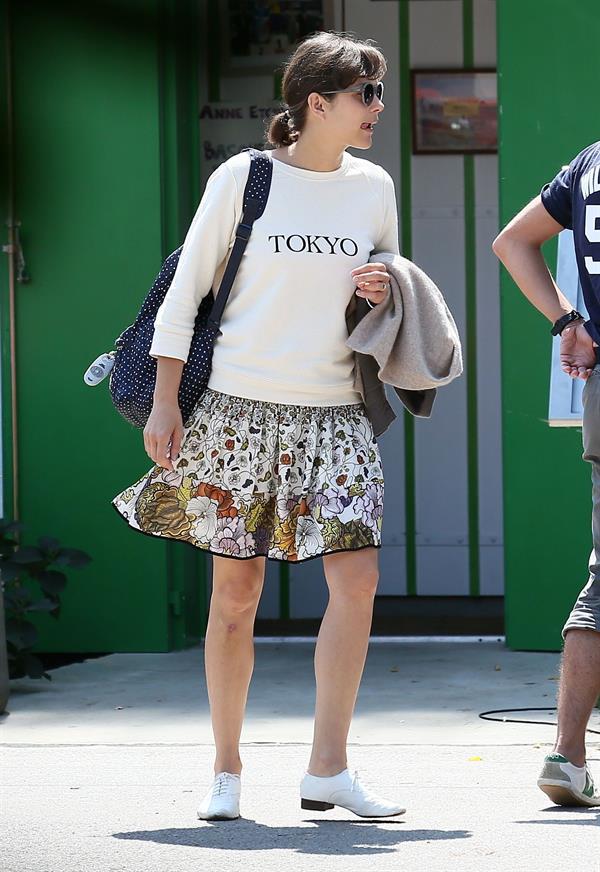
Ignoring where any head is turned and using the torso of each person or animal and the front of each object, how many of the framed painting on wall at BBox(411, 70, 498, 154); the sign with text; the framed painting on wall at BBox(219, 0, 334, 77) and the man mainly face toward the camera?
3

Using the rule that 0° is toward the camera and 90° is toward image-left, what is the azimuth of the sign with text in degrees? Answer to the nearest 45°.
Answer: approximately 0°

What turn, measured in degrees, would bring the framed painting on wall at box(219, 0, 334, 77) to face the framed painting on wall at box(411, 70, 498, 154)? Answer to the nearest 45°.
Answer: approximately 90° to its left

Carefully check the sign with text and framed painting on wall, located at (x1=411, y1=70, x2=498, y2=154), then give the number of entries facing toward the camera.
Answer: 2

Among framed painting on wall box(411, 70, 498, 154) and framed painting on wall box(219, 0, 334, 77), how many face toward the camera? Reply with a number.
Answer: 2

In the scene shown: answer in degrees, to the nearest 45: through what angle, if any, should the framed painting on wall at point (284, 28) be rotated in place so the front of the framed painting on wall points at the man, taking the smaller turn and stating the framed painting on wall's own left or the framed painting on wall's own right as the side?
0° — it already faces them

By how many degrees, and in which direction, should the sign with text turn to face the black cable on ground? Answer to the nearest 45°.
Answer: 0° — it already faces it

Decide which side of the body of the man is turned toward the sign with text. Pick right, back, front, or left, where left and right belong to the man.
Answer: left

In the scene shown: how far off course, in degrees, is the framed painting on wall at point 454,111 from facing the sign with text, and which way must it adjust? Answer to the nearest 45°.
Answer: approximately 90° to its right

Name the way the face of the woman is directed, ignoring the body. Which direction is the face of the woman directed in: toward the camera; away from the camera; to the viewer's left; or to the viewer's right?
to the viewer's right
